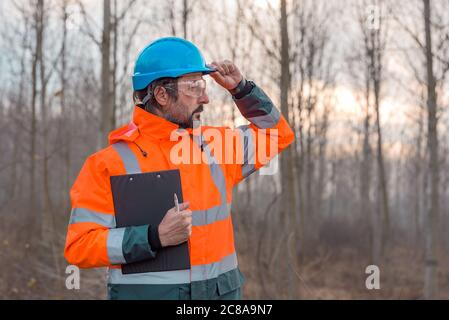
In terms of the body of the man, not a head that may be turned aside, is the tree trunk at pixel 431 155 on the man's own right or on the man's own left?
on the man's own left

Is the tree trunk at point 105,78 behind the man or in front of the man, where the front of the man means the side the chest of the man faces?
behind

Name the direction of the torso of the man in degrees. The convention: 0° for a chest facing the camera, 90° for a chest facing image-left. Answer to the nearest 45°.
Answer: approximately 315°

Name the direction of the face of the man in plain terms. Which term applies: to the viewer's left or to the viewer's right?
to the viewer's right
